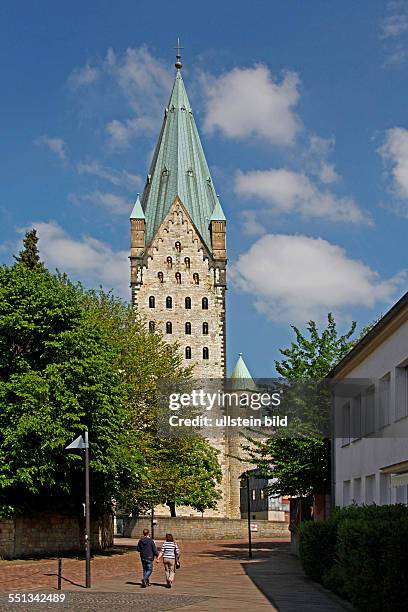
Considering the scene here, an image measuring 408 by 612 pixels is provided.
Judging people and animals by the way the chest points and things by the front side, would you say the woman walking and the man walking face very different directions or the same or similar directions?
same or similar directions

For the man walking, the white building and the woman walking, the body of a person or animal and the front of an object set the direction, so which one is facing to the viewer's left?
the white building

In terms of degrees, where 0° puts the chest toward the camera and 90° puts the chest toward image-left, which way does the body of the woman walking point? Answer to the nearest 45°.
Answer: approximately 180°

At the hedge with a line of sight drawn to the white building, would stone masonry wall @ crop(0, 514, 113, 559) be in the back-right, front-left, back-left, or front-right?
front-left

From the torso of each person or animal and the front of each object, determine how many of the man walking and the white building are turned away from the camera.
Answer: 1

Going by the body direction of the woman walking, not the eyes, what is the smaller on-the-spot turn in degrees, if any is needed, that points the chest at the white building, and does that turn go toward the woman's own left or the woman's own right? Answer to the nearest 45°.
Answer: approximately 45° to the woman's own right

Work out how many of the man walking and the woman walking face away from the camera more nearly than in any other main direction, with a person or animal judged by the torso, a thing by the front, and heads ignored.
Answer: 2

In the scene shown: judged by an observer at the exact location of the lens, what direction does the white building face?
facing to the left of the viewer

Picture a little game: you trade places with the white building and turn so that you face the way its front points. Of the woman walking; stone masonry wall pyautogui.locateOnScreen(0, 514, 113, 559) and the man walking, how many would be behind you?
0

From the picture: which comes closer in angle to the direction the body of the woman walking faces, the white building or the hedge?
the white building

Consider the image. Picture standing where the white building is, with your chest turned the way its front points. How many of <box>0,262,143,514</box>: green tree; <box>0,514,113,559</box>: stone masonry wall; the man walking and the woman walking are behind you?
0

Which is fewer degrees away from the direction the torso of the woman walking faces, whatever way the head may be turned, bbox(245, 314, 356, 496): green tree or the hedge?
the green tree

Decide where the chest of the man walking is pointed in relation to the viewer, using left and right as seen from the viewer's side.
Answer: facing away from the viewer

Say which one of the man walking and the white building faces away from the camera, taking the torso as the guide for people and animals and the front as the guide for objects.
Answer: the man walking
